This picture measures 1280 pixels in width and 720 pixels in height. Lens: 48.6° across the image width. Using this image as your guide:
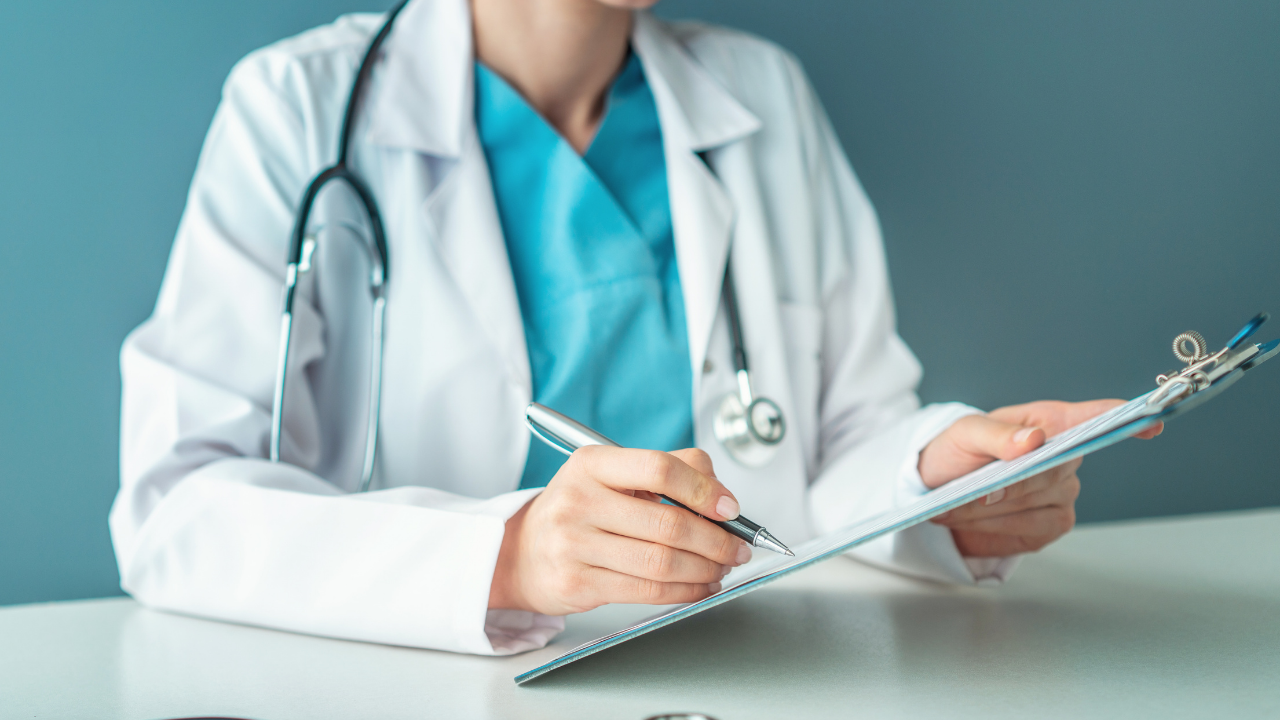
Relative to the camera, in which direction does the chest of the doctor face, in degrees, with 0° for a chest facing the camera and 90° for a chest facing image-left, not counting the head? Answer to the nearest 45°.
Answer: approximately 315°
